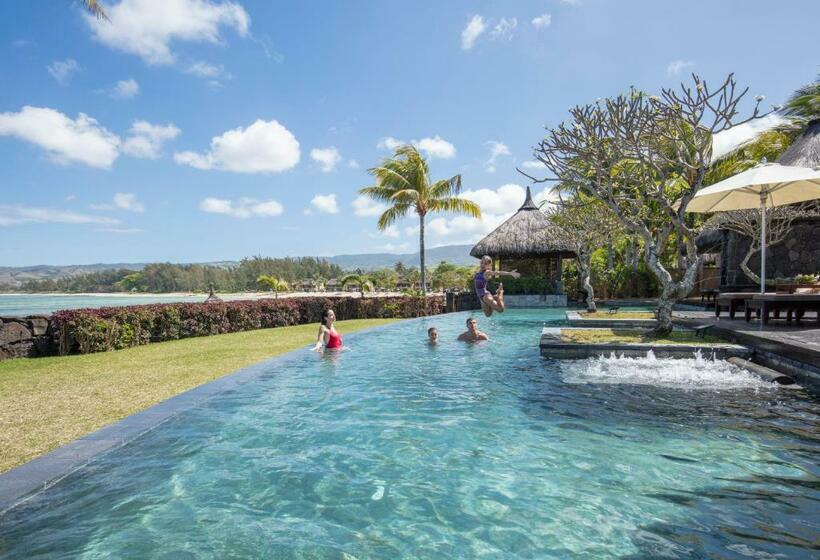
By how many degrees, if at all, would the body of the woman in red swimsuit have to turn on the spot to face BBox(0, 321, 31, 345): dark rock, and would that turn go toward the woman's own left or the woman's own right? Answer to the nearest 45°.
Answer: approximately 135° to the woman's own right

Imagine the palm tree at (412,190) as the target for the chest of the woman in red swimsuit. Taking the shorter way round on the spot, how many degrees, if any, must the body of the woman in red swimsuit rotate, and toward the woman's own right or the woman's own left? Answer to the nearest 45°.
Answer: approximately 135° to the woman's own left

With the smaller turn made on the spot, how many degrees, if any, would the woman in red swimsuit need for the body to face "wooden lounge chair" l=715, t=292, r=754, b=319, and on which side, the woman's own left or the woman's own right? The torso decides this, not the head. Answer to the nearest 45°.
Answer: approximately 45° to the woman's own left

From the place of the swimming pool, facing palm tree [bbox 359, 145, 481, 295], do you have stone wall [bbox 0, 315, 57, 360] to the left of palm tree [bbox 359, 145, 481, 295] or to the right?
left

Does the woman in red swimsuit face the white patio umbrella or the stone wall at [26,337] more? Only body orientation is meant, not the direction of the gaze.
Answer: the white patio umbrella

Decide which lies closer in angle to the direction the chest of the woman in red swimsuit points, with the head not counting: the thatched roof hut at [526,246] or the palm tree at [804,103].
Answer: the palm tree

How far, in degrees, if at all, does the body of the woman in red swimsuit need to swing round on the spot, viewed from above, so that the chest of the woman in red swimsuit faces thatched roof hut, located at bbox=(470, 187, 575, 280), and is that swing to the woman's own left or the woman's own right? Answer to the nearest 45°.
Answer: approximately 90° to the woman's own left

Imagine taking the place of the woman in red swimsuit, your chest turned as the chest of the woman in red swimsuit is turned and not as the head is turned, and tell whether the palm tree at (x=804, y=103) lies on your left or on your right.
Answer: on your left

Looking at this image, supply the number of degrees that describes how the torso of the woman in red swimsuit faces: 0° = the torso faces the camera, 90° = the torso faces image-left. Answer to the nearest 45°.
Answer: approximately 315°

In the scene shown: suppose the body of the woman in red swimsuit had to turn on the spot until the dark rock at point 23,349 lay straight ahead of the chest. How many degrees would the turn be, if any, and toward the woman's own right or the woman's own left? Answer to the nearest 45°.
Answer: approximately 135° to the woman's own right
